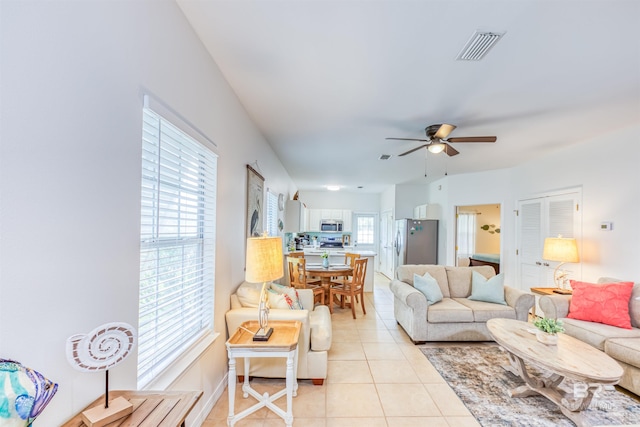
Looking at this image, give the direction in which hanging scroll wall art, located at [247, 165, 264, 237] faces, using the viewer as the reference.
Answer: facing to the right of the viewer

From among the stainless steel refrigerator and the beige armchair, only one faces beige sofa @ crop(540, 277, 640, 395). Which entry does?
the beige armchair

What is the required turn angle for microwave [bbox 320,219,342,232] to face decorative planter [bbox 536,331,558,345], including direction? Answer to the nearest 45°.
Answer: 0° — it already faces it

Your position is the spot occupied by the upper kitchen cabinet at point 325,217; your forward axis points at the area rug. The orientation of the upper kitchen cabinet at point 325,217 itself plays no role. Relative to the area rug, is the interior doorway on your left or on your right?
left

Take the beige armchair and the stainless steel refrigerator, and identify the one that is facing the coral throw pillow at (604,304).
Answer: the beige armchair

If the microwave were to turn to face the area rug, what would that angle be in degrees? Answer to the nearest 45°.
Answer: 0° — it already faces it

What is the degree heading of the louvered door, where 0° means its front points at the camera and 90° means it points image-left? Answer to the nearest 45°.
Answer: approximately 45°

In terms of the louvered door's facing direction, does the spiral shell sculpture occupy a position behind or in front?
in front

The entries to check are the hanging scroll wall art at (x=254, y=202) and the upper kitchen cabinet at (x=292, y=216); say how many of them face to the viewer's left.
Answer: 0
